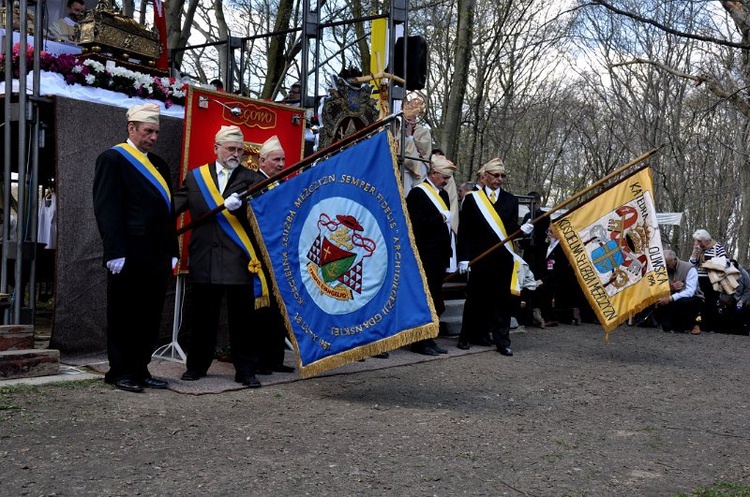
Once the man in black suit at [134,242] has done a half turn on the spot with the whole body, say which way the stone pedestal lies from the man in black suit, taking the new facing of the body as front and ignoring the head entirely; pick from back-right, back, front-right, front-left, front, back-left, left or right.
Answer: front

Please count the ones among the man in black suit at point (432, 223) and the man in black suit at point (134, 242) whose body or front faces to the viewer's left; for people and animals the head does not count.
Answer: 0

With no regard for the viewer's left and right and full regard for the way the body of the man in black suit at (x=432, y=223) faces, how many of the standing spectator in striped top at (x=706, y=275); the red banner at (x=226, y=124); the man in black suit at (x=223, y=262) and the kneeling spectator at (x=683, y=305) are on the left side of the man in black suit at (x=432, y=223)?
2

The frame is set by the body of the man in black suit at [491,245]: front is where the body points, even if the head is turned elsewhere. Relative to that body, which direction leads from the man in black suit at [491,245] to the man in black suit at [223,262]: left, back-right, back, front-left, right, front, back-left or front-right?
right

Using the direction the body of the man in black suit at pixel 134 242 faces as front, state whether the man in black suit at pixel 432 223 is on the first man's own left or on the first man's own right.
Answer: on the first man's own left

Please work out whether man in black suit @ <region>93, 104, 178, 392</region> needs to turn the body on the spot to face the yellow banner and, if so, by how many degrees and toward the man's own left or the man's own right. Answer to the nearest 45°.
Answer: approximately 45° to the man's own left

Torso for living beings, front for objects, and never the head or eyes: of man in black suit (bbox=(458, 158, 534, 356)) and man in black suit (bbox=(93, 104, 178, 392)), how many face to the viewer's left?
0

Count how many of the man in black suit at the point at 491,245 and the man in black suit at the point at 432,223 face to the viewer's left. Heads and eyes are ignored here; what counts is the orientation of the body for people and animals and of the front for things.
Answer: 0

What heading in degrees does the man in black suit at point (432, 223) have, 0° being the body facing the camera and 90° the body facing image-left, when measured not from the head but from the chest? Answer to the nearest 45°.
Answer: approximately 315°

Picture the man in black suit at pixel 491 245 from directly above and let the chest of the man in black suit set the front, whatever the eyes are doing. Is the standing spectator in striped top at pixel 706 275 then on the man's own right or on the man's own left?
on the man's own left
